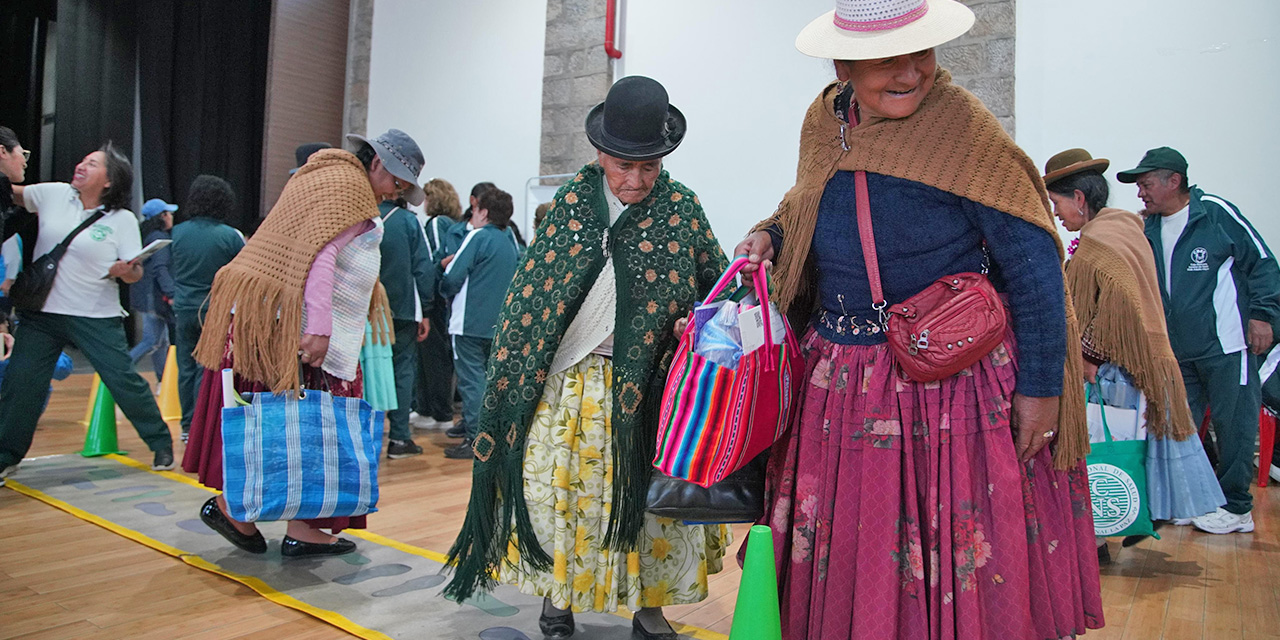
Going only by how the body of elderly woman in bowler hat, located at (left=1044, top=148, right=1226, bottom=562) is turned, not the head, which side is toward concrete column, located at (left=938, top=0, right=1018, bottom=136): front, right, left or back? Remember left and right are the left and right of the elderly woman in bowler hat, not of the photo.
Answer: right

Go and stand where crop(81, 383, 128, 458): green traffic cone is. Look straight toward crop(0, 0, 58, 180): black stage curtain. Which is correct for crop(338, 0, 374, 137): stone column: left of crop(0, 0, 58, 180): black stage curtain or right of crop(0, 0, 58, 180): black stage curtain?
right

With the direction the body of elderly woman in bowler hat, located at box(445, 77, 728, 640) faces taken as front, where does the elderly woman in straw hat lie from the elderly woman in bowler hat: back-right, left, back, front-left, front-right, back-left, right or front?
front-left

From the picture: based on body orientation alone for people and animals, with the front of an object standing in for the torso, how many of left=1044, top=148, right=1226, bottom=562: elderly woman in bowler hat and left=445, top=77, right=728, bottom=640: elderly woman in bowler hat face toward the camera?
1

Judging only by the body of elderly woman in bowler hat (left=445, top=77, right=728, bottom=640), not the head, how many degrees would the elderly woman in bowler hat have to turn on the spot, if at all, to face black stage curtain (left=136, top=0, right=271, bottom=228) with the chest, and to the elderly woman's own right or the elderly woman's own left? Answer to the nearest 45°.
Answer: approximately 135° to the elderly woman's own right

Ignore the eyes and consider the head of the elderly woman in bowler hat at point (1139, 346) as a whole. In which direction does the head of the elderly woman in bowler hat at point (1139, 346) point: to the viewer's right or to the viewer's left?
to the viewer's left

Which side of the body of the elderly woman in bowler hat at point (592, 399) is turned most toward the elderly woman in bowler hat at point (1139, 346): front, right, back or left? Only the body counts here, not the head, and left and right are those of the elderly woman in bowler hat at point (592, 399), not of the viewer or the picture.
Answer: left

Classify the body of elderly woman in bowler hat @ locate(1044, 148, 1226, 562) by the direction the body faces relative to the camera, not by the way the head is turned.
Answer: to the viewer's left

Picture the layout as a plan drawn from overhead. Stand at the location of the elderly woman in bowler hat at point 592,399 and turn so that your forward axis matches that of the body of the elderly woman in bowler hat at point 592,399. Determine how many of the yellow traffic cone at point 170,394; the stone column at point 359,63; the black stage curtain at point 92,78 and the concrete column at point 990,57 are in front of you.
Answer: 0

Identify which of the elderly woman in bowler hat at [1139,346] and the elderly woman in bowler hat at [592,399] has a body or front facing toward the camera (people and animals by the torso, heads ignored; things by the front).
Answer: the elderly woman in bowler hat at [592,399]

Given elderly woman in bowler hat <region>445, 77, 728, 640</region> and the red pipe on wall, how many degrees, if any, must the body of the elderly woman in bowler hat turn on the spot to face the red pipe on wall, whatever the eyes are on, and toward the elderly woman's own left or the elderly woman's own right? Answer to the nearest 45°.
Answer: approximately 180°

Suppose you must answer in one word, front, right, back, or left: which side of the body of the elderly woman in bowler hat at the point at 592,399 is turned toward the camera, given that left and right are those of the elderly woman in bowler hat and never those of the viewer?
front

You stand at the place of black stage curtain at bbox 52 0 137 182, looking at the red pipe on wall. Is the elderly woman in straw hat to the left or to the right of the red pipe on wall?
right

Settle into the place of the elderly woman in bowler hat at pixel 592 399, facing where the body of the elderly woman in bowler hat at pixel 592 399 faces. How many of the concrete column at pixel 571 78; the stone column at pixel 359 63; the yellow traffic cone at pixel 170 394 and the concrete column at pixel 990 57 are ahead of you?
0
